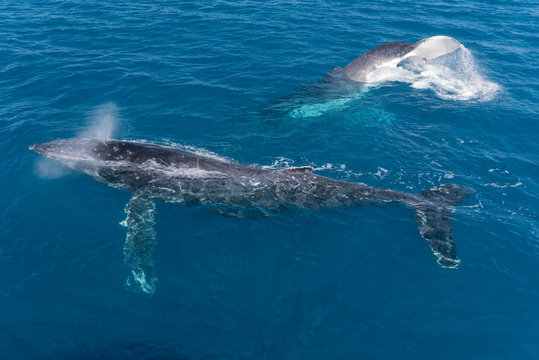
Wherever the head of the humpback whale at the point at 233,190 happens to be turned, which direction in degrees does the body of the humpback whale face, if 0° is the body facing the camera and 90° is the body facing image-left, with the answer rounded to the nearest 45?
approximately 90°

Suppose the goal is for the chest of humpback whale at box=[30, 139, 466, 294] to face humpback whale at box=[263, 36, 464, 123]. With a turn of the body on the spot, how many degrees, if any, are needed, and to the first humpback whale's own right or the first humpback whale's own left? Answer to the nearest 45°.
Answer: approximately 135° to the first humpback whale's own right
